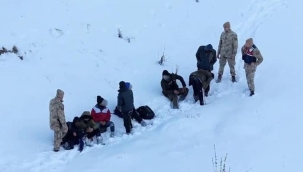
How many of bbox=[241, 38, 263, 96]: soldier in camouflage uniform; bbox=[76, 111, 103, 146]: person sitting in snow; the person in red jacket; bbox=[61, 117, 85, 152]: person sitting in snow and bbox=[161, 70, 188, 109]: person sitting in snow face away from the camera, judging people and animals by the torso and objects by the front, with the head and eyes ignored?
0

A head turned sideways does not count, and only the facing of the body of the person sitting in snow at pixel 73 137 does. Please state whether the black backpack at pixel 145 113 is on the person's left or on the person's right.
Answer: on the person's left

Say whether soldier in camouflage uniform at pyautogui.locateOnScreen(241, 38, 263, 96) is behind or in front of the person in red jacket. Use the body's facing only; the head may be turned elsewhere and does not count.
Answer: in front

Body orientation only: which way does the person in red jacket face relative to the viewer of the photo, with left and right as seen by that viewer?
facing the viewer and to the right of the viewer

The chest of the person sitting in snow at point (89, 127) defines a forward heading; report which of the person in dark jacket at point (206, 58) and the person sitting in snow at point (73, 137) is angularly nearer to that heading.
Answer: the person sitting in snow

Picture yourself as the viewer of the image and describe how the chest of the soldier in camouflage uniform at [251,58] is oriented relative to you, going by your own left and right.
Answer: facing the viewer and to the left of the viewer

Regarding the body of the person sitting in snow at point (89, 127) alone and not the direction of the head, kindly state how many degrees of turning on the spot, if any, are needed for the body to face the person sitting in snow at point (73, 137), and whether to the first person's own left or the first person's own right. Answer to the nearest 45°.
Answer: approximately 45° to the first person's own right

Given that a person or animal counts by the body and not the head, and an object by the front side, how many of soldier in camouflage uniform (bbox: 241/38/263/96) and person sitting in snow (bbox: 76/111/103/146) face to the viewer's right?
0

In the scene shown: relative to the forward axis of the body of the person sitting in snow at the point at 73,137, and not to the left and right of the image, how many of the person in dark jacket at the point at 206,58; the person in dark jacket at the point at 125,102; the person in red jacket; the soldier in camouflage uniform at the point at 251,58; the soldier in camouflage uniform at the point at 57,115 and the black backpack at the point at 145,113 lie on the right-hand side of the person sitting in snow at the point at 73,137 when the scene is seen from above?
1
